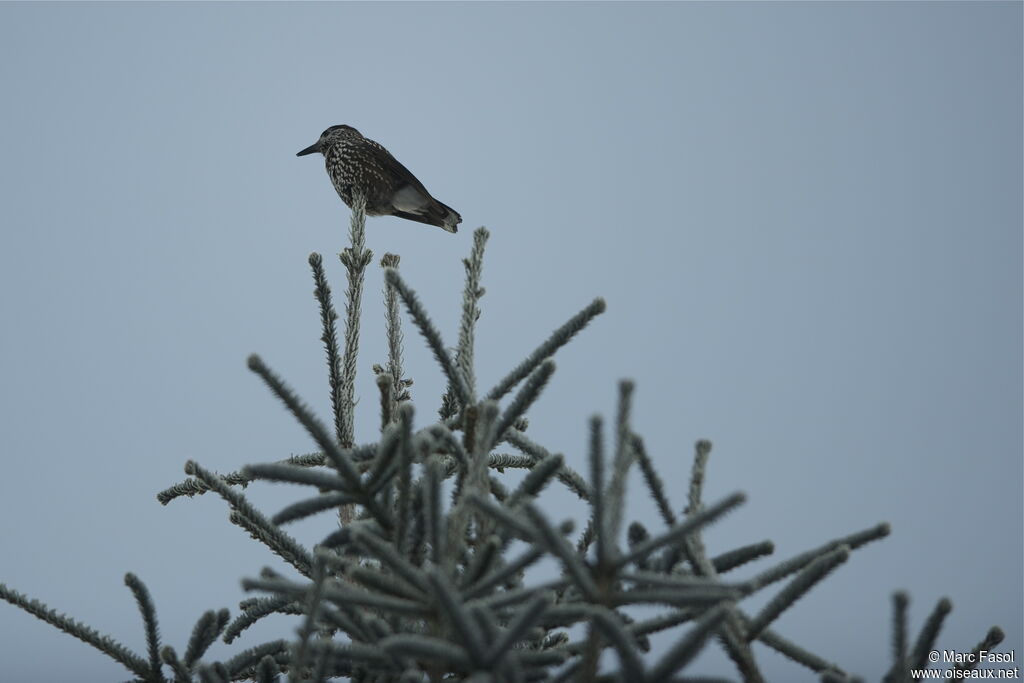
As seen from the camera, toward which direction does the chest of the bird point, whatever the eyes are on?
to the viewer's left
